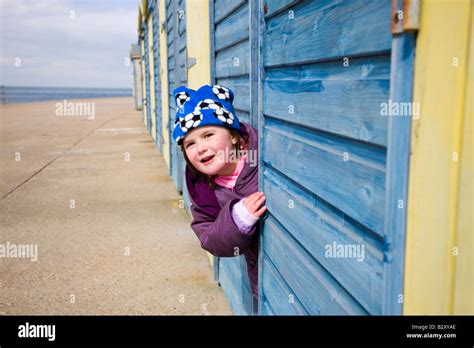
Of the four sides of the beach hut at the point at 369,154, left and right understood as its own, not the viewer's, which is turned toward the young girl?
right

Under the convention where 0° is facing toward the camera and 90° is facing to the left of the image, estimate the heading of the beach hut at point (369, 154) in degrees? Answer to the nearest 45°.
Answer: approximately 45°
